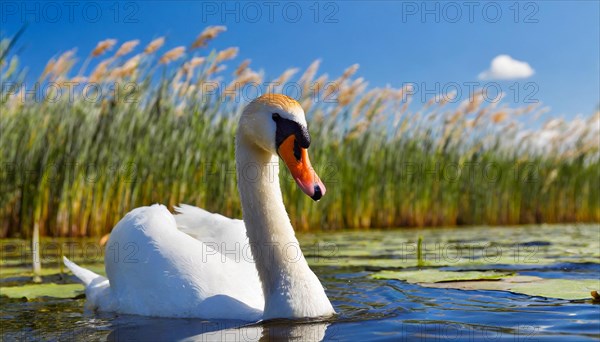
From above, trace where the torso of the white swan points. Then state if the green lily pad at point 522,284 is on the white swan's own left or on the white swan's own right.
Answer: on the white swan's own left

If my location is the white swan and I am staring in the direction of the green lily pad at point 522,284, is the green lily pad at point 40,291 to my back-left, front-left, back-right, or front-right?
back-left

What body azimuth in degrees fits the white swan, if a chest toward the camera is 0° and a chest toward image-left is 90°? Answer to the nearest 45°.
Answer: approximately 315°

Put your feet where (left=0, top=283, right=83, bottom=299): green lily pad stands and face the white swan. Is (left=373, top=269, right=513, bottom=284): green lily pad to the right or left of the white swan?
left

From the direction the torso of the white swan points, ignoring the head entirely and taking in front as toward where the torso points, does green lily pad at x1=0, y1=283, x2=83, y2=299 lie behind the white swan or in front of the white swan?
behind
